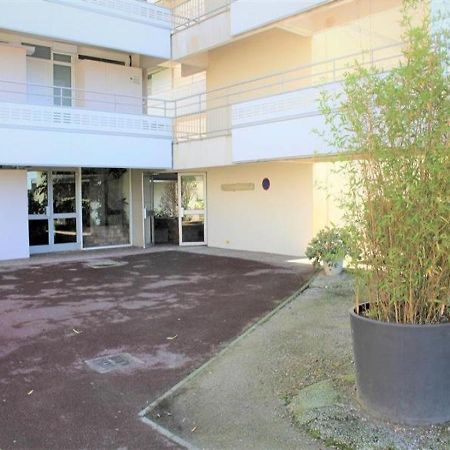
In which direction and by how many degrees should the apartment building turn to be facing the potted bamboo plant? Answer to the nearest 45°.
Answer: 0° — it already faces it

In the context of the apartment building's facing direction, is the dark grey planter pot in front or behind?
in front

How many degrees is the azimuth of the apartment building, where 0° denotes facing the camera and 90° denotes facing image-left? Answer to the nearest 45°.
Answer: approximately 0°

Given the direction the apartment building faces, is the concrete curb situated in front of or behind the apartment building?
in front

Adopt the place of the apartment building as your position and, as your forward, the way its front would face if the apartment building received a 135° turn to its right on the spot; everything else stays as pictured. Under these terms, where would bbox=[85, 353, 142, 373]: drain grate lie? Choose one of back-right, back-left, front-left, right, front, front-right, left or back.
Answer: back-left
